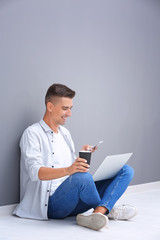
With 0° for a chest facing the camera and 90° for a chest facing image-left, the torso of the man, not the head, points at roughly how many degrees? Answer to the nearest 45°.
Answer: approximately 315°

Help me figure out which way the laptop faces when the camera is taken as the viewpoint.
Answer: facing away from the viewer and to the left of the viewer
